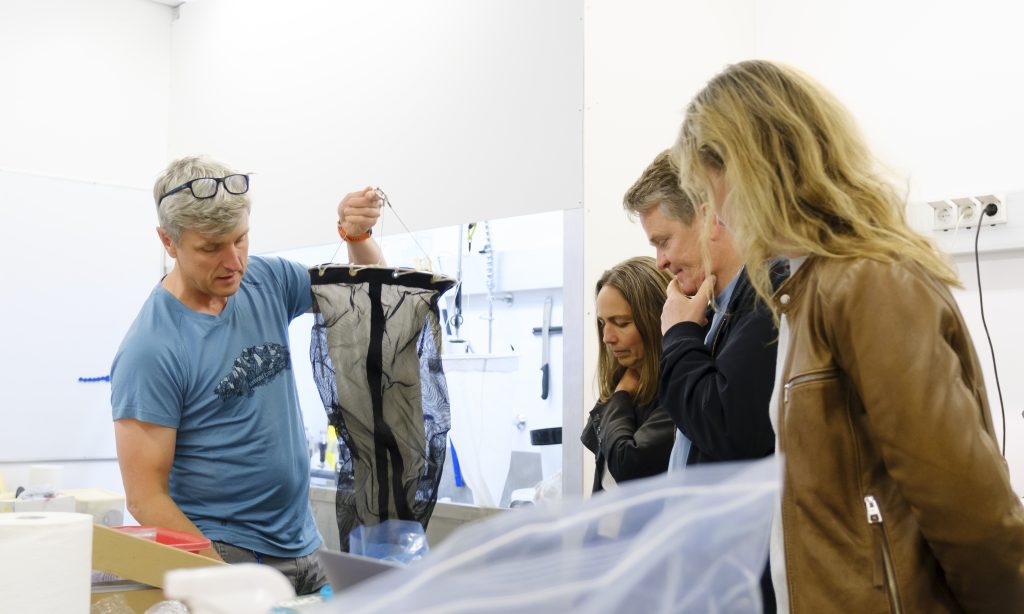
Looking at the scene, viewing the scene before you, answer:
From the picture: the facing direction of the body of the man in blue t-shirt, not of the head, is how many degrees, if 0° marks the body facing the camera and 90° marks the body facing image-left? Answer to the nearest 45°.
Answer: approximately 315°

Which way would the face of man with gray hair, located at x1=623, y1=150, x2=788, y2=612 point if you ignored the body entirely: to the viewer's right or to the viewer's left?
to the viewer's left

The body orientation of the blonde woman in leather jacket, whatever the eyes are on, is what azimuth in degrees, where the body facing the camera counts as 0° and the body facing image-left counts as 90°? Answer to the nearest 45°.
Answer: approximately 90°

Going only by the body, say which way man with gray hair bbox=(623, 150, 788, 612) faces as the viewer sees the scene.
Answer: to the viewer's left

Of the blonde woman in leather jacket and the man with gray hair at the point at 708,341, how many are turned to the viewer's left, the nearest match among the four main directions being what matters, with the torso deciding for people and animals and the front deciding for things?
2

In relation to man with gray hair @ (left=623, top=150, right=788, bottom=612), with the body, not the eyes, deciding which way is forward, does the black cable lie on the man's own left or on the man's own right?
on the man's own right

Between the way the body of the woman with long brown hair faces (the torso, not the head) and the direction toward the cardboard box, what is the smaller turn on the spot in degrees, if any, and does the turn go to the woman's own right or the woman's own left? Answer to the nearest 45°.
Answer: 0° — they already face it

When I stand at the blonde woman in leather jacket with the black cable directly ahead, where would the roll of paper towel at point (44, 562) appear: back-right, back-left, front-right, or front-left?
back-left

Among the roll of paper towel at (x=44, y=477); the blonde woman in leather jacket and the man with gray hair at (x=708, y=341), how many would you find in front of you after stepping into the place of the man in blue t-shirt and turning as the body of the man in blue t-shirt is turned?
2

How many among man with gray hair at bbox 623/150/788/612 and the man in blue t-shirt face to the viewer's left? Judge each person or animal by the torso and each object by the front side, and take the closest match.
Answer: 1
